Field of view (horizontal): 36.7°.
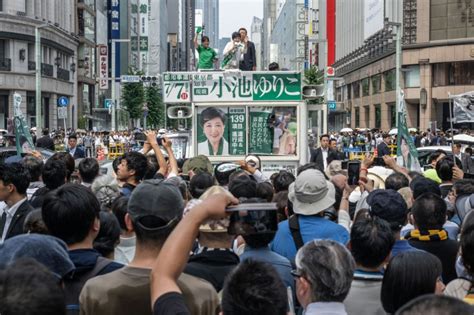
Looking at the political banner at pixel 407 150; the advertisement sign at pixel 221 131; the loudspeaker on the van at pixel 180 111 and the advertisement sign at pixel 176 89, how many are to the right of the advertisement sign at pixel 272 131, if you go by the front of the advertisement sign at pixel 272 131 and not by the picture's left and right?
3

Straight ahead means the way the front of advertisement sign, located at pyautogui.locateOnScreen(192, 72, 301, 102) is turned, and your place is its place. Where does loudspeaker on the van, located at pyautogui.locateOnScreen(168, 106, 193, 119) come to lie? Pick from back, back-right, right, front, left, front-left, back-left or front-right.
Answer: right

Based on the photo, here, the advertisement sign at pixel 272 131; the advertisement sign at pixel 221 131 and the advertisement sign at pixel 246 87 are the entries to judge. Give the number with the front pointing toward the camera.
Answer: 3

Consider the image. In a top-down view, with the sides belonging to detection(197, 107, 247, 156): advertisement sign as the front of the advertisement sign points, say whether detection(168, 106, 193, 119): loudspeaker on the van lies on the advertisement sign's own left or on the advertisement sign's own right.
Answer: on the advertisement sign's own right

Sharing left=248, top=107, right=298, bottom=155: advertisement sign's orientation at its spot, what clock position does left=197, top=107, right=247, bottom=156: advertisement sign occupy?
left=197, top=107, right=247, bottom=156: advertisement sign is roughly at 3 o'clock from left=248, top=107, right=298, bottom=155: advertisement sign.

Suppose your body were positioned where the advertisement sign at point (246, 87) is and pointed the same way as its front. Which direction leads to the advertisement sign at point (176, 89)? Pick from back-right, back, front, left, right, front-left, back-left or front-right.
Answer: right

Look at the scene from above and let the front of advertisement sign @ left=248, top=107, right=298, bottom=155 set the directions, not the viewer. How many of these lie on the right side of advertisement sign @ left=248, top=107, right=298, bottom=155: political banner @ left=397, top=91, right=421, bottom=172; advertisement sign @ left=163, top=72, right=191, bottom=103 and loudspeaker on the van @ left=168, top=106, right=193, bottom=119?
2

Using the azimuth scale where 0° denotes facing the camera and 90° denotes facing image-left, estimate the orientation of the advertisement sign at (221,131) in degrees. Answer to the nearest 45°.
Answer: approximately 0°

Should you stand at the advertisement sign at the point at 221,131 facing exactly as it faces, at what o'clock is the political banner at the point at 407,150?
The political banner is roughly at 9 o'clock from the advertisement sign.

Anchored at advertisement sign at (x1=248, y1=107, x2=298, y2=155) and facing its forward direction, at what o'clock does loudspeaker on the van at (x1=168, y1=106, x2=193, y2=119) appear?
The loudspeaker on the van is roughly at 3 o'clock from the advertisement sign.
